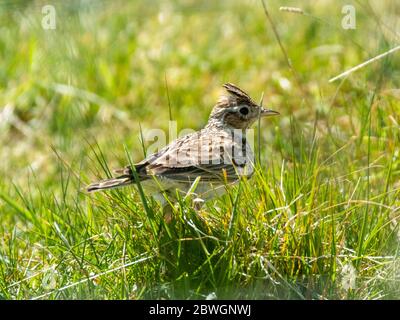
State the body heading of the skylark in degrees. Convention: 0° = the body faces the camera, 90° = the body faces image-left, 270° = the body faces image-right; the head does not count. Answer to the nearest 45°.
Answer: approximately 270°
